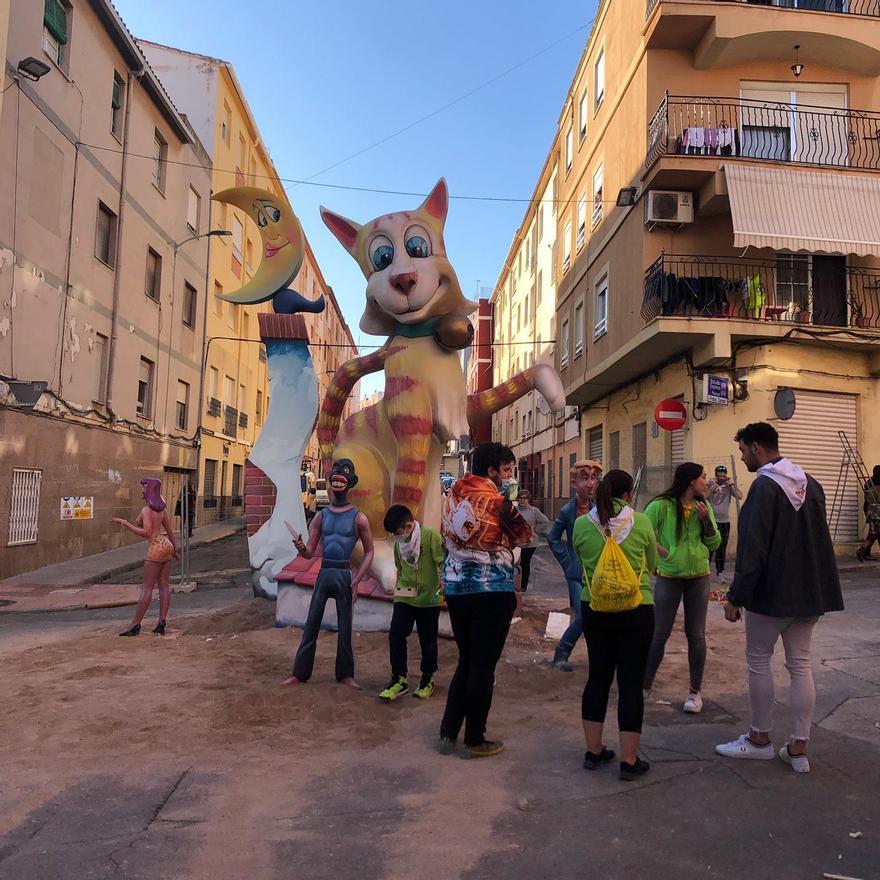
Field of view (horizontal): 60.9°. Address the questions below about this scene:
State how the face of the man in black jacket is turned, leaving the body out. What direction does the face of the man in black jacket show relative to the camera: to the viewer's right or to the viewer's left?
to the viewer's left

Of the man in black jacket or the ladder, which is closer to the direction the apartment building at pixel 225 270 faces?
the ladder

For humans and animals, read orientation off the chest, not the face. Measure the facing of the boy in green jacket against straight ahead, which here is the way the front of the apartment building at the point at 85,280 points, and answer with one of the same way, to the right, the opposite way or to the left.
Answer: to the right

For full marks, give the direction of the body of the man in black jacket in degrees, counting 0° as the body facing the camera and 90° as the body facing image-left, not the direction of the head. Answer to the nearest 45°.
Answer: approximately 135°

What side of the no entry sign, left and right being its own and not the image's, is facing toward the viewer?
front

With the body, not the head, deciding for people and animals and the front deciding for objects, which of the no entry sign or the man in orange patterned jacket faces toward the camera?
the no entry sign

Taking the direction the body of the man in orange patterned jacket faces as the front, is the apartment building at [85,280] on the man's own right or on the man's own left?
on the man's own left

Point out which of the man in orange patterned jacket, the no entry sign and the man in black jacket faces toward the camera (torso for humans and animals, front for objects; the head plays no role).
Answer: the no entry sign

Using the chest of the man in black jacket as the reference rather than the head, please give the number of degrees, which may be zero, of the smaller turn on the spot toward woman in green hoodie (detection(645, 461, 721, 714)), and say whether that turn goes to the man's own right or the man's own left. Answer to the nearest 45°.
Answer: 0° — they already face them
